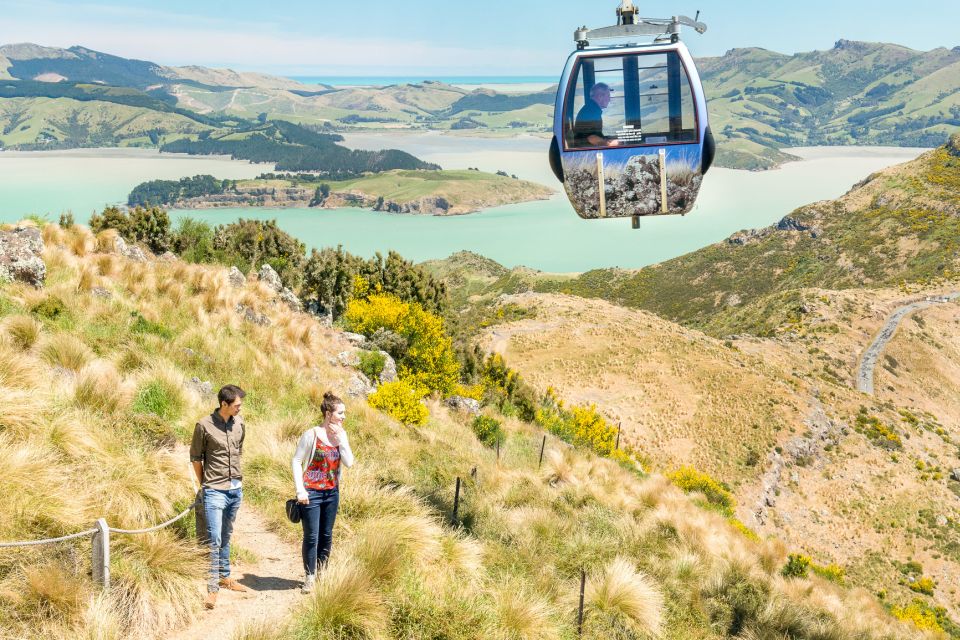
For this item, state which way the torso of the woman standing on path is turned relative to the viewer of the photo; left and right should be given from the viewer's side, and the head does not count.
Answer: facing the viewer and to the right of the viewer

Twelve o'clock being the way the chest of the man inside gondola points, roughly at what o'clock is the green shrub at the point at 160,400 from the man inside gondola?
The green shrub is roughly at 5 o'clock from the man inside gondola.

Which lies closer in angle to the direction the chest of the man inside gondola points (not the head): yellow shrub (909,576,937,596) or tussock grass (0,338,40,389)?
the yellow shrub

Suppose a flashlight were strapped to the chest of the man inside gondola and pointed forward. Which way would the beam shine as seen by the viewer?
to the viewer's right

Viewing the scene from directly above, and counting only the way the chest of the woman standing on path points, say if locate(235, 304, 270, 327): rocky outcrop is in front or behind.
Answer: behind

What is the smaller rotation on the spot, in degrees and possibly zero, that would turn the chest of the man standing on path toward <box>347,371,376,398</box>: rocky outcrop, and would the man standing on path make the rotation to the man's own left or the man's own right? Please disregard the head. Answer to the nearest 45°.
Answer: approximately 135° to the man's own left

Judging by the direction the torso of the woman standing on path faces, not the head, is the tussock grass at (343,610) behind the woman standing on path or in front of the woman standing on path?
in front

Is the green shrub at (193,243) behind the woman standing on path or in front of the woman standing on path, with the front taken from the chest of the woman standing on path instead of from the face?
behind

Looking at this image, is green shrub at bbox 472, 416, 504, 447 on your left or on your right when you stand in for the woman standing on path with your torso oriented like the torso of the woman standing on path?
on your left
